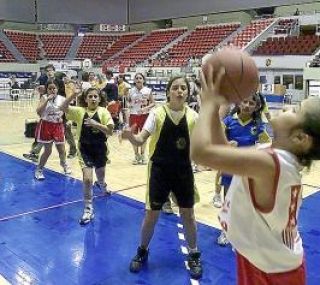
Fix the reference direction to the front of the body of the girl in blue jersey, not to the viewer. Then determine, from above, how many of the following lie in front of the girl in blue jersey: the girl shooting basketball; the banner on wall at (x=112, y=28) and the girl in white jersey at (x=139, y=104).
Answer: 1

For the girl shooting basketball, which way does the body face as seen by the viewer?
to the viewer's left

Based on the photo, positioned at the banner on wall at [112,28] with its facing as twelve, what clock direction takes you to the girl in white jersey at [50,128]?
The girl in white jersey is roughly at 12 o'clock from the banner on wall.

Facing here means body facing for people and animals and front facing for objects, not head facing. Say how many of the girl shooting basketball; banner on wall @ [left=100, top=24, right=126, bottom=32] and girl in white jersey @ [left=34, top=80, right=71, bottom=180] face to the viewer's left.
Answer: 1

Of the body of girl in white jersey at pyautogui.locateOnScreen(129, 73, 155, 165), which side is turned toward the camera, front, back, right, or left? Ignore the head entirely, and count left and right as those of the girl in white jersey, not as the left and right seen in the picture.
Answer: front

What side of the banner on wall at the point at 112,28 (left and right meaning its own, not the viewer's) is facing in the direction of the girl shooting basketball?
front

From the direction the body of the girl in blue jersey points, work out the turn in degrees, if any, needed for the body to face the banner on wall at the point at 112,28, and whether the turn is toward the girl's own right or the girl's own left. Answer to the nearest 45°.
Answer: approximately 180°

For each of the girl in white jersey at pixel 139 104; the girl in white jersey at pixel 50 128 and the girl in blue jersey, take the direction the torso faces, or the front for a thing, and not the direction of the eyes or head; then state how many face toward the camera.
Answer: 3

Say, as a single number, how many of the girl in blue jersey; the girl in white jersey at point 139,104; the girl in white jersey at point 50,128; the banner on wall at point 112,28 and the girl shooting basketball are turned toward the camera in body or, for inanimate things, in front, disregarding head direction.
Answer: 4

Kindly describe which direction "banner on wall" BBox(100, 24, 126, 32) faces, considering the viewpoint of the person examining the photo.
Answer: facing the viewer
